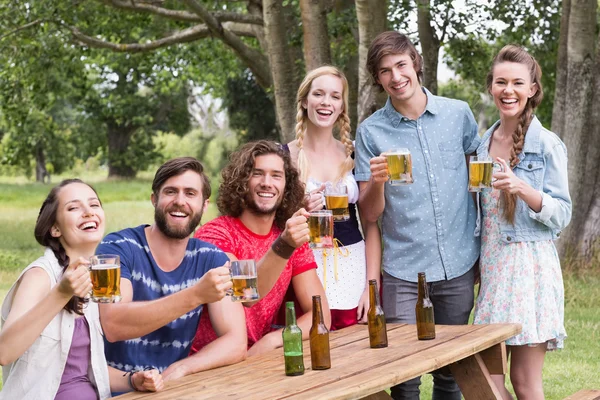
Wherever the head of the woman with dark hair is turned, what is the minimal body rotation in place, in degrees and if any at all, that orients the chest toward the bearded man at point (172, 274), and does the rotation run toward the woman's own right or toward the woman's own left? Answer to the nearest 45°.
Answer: approximately 90° to the woman's own left

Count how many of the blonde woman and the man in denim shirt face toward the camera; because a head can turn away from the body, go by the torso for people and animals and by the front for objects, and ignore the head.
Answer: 2

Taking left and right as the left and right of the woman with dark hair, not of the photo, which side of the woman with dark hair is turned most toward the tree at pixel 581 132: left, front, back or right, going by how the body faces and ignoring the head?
left

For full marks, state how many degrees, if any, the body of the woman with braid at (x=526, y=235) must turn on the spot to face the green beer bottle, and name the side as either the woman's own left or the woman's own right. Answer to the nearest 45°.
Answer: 0° — they already face it

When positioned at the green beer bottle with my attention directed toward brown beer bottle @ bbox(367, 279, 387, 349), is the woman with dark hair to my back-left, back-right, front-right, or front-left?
back-left

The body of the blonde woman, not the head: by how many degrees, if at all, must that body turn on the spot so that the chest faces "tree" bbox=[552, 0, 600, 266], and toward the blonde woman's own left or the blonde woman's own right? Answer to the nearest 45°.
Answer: approximately 135° to the blonde woman's own left

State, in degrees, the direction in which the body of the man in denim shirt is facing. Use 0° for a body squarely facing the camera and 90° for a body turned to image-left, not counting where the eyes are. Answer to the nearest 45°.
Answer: approximately 0°

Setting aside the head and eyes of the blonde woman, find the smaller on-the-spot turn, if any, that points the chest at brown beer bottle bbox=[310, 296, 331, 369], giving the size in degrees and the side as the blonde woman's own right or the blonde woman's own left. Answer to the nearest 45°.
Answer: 0° — they already face it
